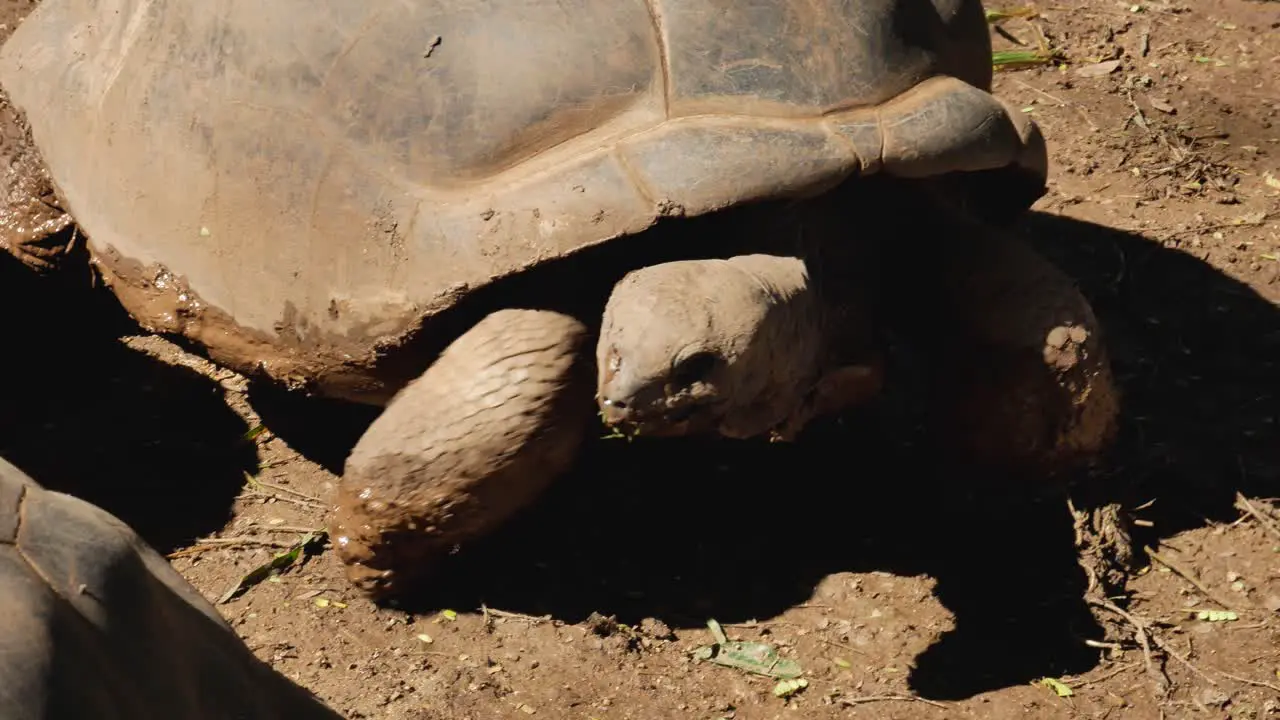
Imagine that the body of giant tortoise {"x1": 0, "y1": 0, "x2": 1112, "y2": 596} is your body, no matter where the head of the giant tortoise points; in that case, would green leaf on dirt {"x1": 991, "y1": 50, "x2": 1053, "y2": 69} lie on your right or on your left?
on your left

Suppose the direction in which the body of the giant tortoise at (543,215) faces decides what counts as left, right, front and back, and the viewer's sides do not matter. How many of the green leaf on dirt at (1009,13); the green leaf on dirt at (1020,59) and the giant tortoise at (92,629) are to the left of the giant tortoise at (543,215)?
2

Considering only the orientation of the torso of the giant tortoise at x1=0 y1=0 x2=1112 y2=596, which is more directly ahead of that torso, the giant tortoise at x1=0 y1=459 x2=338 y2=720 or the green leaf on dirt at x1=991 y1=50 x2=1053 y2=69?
the giant tortoise

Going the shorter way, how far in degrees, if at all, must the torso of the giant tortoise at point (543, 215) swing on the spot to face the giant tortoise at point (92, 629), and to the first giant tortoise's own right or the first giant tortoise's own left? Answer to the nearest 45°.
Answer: approximately 45° to the first giant tortoise's own right

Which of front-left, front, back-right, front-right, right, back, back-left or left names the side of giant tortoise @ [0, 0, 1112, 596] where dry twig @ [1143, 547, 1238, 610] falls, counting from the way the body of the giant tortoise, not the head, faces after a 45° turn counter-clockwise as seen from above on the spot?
front

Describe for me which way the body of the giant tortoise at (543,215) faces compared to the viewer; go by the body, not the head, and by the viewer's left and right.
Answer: facing the viewer and to the right of the viewer

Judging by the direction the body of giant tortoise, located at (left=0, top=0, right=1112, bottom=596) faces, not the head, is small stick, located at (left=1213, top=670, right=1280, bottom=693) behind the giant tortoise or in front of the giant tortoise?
in front
